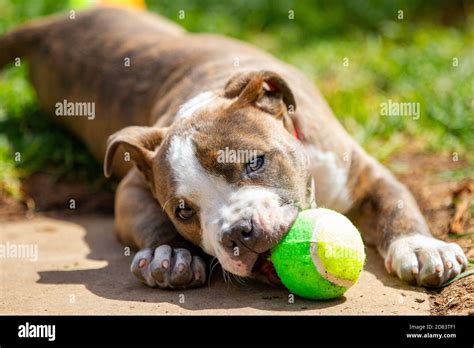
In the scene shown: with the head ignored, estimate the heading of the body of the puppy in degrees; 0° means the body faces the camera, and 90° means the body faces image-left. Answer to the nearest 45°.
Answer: approximately 315°
